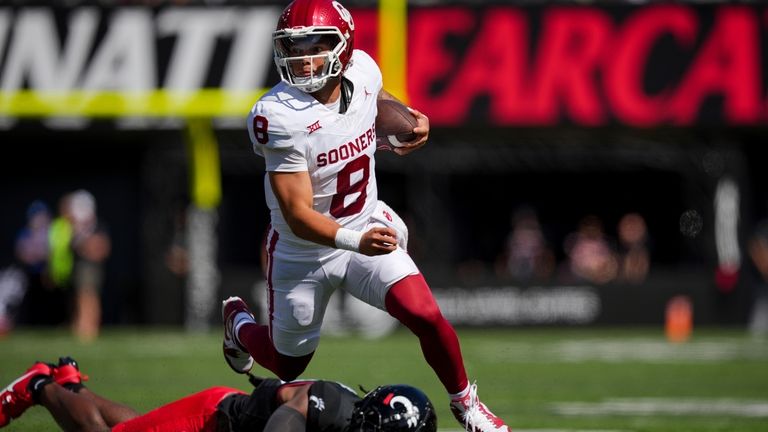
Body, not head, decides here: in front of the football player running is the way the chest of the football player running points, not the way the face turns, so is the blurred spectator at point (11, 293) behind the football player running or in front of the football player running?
behind

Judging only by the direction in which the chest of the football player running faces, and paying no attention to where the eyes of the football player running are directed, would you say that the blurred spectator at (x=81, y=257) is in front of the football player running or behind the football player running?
behind

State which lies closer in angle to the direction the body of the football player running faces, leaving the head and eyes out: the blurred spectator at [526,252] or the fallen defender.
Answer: the fallen defender

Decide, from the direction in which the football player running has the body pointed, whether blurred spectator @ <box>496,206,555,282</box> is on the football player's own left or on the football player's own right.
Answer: on the football player's own left

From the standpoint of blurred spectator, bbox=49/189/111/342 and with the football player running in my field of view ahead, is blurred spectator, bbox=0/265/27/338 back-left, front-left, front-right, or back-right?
back-right

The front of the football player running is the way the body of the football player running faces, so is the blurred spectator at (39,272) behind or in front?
behind
